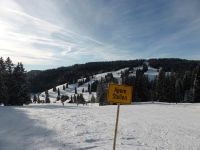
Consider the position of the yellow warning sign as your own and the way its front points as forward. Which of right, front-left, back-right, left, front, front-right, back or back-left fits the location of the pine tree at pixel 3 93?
back-right

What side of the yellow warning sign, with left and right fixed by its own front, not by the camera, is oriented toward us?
front

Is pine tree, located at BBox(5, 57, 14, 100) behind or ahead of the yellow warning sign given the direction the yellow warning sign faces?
behind

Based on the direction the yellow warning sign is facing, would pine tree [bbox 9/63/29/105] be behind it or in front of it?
behind
